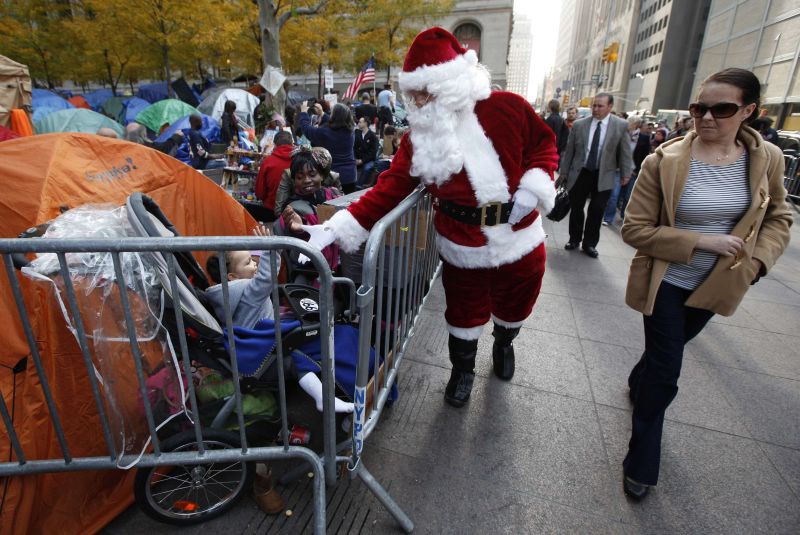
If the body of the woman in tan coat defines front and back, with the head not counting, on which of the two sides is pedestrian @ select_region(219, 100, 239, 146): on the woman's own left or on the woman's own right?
on the woman's own right

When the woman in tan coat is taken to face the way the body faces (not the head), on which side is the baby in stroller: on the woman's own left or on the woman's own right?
on the woman's own right

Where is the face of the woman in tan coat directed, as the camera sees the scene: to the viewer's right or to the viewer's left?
to the viewer's left

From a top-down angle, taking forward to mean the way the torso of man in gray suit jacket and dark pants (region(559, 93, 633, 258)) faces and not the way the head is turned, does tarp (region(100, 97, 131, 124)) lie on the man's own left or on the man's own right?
on the man's own right

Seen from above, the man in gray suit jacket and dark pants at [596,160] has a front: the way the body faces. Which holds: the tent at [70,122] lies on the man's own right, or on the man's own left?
on the man's own right

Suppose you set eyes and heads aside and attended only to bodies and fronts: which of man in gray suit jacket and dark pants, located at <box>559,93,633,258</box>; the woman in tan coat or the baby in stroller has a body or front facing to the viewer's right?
the baby in stroller

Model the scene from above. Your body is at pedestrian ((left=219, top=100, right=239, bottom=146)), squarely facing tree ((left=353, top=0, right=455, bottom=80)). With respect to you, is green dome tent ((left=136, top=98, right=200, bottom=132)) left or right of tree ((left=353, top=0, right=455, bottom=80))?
left

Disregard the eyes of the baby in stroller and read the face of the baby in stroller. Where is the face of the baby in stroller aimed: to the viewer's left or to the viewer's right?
to the viewer's right

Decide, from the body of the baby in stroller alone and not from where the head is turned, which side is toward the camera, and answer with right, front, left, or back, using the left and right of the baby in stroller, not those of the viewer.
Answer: right

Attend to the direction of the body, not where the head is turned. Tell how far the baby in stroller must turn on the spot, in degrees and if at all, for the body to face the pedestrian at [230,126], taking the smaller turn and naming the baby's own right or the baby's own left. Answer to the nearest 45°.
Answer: approximately 90° to the baby's own left

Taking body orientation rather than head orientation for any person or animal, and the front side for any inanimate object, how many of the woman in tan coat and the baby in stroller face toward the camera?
1

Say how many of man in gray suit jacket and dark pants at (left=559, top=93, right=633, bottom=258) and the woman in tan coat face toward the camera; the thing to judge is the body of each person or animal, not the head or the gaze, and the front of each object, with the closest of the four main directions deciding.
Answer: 2
